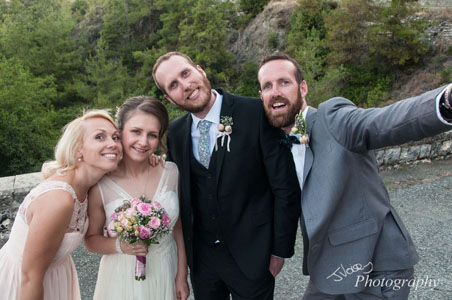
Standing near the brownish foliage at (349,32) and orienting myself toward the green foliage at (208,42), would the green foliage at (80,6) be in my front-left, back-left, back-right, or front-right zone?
front-right

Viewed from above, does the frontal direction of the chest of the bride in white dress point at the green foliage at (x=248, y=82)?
no

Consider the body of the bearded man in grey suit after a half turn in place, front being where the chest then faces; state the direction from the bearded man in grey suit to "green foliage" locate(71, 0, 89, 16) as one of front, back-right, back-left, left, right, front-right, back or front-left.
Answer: left

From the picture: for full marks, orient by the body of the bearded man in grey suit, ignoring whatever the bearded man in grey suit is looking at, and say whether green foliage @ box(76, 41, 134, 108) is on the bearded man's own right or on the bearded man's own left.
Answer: on the bearded man's own right

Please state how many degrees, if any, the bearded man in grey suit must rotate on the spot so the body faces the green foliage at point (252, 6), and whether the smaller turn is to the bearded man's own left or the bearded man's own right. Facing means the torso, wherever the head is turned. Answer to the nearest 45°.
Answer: approximately 135° to the bearded man's own right

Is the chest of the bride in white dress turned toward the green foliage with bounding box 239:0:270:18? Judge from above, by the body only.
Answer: no

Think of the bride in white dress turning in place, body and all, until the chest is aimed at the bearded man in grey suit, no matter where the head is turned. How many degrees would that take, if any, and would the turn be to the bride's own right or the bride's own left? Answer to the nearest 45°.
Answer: approximately 45° to the bride's own left

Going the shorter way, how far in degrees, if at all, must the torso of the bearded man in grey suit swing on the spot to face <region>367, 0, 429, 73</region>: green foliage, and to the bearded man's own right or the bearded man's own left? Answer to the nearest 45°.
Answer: approximately 135° to the bearded man's own right

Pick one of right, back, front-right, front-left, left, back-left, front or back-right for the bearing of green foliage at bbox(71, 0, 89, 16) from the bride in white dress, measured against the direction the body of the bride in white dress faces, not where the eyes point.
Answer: back

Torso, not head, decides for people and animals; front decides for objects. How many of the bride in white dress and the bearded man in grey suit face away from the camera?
0

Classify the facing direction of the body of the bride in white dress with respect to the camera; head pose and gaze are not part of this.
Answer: toward the camera

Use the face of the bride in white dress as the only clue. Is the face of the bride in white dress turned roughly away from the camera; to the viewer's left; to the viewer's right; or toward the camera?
toward the camera

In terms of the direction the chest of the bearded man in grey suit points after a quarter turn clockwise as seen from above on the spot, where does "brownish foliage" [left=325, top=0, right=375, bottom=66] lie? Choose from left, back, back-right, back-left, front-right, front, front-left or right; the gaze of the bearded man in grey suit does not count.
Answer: front-right

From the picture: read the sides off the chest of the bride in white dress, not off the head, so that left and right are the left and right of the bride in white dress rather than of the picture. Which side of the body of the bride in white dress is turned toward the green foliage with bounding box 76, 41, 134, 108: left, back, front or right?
back

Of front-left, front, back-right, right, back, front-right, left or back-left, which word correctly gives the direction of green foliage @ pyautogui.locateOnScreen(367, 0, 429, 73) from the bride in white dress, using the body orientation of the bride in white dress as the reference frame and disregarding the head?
back-left

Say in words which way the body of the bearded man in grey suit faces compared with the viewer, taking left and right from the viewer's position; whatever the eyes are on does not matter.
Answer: facing the viewer and to the left of the viewer

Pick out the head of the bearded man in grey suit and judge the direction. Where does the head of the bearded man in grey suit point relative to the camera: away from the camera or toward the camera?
toward the camera
